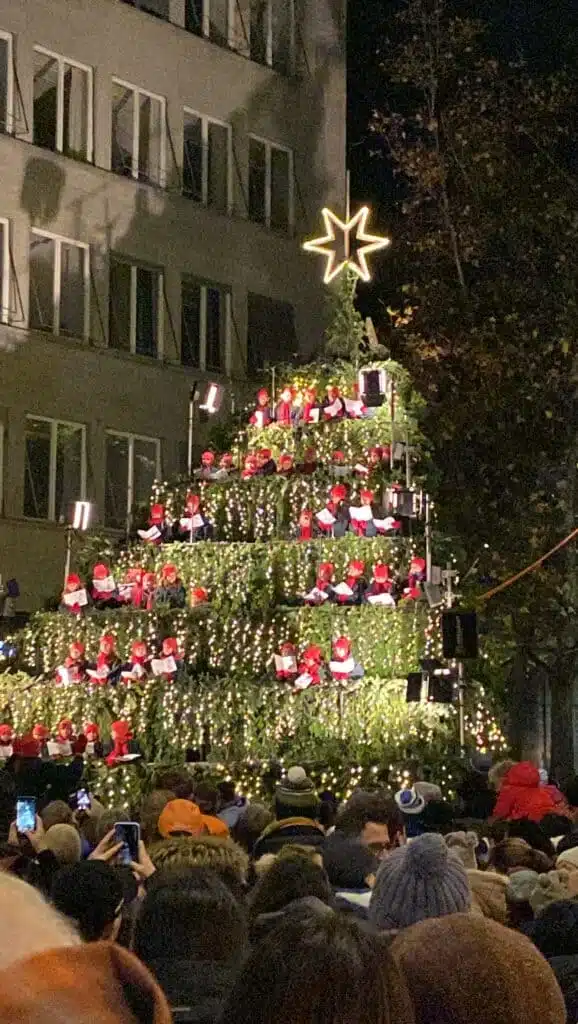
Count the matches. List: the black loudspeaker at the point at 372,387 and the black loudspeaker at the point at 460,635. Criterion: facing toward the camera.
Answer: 2

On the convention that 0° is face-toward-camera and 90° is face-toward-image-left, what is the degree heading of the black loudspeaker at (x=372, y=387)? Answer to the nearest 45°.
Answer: approximately 0°
